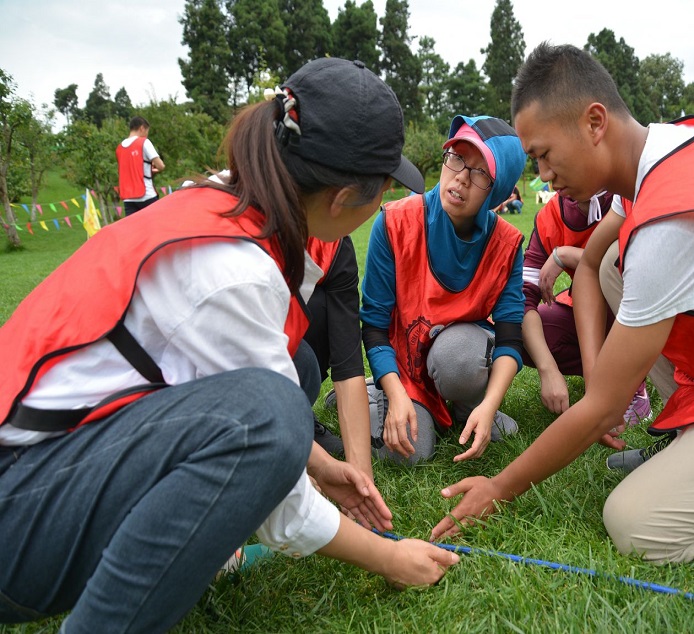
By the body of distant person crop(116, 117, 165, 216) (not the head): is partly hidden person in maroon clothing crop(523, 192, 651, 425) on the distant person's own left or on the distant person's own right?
on the distant person's own right

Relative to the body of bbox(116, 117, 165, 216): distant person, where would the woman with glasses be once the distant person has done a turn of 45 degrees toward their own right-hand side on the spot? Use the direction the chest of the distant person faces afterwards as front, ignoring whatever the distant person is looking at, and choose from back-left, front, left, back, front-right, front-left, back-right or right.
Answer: right

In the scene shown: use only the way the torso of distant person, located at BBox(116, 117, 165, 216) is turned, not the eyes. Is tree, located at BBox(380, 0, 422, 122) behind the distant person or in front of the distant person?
in front

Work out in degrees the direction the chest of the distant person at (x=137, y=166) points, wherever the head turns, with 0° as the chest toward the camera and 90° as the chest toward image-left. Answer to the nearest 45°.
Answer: approximately 225°

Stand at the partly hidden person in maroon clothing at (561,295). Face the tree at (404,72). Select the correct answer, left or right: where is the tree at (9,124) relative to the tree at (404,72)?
left

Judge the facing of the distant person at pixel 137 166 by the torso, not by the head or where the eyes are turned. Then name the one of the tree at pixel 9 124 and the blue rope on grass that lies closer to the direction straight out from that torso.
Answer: the tree

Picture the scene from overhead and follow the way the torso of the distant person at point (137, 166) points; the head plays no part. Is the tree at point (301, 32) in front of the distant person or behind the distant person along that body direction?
in front

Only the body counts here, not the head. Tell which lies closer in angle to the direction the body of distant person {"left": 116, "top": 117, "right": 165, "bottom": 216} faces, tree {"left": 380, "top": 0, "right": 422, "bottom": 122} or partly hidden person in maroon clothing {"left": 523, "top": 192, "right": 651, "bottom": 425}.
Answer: the tree

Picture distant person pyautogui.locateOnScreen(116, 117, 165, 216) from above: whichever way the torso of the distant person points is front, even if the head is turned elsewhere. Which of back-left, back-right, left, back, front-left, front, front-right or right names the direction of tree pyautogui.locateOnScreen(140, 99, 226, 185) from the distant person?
front-left

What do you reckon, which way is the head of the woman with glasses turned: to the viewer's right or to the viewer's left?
to the viewer's left

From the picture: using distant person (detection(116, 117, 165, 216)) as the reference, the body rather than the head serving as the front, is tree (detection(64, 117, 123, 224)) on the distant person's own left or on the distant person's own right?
on the distant person's own left

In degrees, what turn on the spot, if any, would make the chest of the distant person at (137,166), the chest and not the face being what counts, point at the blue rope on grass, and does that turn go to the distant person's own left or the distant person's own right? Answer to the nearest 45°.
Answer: approximately 135° to the distant person's own right
